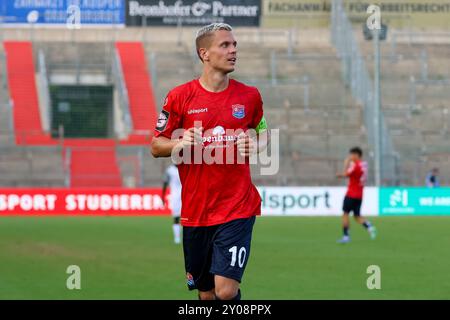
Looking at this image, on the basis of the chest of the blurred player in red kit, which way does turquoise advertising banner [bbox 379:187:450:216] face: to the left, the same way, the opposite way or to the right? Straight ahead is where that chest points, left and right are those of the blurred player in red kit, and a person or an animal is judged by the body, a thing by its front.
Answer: to the left

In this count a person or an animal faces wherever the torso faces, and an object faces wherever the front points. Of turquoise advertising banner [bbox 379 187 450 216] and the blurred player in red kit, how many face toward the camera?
1

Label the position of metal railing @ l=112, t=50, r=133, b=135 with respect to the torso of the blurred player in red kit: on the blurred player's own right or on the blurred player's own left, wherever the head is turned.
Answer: on the blurred player's own right

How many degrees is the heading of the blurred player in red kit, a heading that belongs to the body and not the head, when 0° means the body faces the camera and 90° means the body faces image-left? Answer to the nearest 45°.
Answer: approximately 90°

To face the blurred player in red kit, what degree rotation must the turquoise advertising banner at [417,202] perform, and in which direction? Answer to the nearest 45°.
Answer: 0° — it already faces them

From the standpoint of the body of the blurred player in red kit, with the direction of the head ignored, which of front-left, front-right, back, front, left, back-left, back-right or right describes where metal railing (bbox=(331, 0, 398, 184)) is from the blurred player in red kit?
right

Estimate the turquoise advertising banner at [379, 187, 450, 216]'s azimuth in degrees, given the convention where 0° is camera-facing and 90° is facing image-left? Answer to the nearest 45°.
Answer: approximately 0°

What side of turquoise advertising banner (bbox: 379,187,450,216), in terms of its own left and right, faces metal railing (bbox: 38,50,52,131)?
right

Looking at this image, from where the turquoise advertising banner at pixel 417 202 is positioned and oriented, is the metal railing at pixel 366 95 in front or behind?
behind
